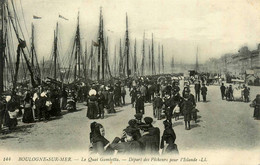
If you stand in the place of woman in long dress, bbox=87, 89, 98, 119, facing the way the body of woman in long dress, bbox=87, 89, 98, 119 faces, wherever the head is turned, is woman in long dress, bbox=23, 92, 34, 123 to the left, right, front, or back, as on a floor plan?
left

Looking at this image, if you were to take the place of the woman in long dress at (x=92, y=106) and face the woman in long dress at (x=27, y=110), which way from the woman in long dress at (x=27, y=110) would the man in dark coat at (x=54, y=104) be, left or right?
right

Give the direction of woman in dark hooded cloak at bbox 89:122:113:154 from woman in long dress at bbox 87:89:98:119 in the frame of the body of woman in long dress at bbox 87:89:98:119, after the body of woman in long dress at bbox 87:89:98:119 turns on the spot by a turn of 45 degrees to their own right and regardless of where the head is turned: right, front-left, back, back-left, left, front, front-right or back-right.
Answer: back-right

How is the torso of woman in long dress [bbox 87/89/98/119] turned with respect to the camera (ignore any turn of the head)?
away from the camera

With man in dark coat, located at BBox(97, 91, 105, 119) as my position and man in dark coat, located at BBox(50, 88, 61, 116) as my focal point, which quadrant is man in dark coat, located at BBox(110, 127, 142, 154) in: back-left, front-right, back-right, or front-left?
back-left
